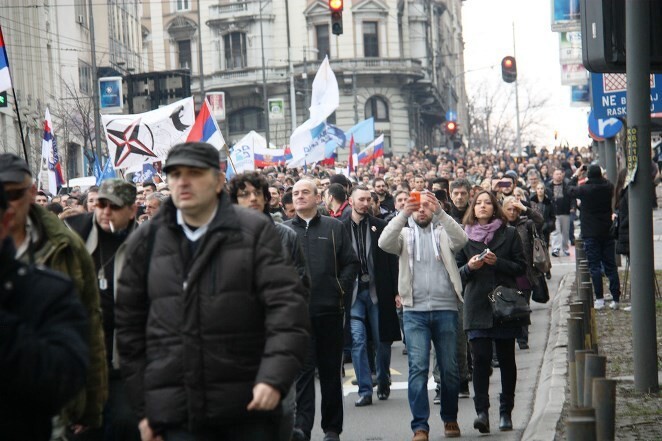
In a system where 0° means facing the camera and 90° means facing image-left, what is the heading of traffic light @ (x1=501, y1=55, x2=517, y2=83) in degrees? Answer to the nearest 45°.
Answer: approximately 0°

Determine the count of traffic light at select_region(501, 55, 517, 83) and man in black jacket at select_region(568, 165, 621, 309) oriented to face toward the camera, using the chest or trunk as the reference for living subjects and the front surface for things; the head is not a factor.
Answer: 1

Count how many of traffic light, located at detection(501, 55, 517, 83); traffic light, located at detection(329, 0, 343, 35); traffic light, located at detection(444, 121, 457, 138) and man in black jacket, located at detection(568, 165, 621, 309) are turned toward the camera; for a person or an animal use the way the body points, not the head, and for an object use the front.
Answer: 3

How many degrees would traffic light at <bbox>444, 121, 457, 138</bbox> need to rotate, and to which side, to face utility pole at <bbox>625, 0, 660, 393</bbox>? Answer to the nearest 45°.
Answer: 0° — it already faces it

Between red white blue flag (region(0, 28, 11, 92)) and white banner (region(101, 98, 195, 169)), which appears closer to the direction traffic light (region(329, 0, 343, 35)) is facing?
the red white blue flag

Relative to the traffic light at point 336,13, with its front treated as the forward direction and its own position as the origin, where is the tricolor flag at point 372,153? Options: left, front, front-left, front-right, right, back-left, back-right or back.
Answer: back

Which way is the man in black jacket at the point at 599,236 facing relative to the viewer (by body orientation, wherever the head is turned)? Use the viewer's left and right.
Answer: facing away from the viewer and to the left of the viewer

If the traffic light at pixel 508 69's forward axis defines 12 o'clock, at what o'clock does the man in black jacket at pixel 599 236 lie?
The man in black jacket is roughly at 12 o'clock from the traffic light.

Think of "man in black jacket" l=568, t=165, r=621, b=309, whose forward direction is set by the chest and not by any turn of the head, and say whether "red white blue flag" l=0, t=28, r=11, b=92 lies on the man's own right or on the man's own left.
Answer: on the man's own left

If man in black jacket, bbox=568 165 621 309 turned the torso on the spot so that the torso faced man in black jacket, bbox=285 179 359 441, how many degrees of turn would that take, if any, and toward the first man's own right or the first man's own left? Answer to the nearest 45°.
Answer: approximately 135° to the first man's own left
